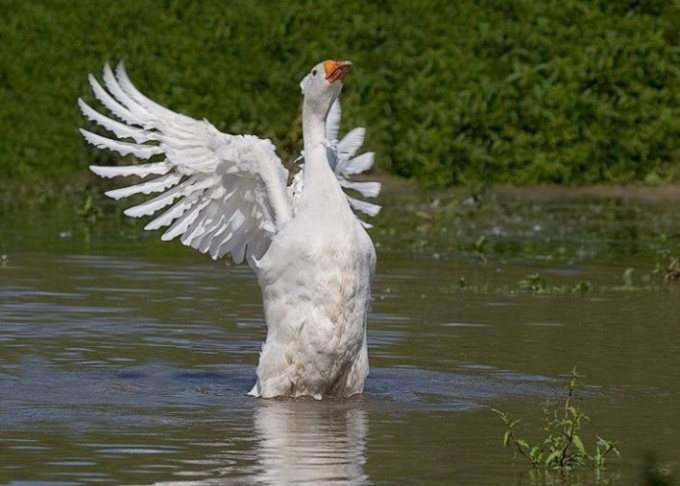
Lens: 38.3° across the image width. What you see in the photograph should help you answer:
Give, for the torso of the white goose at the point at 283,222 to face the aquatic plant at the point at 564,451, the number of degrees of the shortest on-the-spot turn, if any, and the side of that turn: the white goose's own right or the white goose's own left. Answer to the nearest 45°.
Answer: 0° — it already faces it

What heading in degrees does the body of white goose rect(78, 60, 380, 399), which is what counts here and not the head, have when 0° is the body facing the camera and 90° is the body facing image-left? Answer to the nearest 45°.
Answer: approximately 315°
